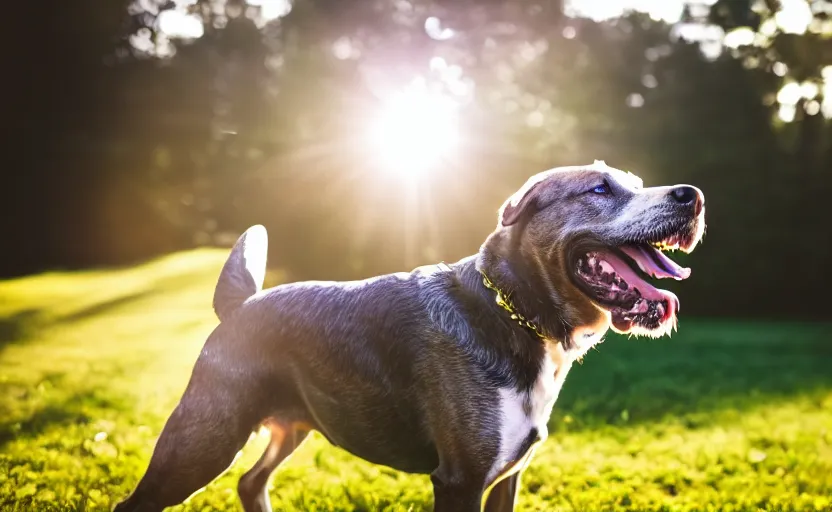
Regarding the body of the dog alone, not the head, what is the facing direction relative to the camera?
to the viewer's right
